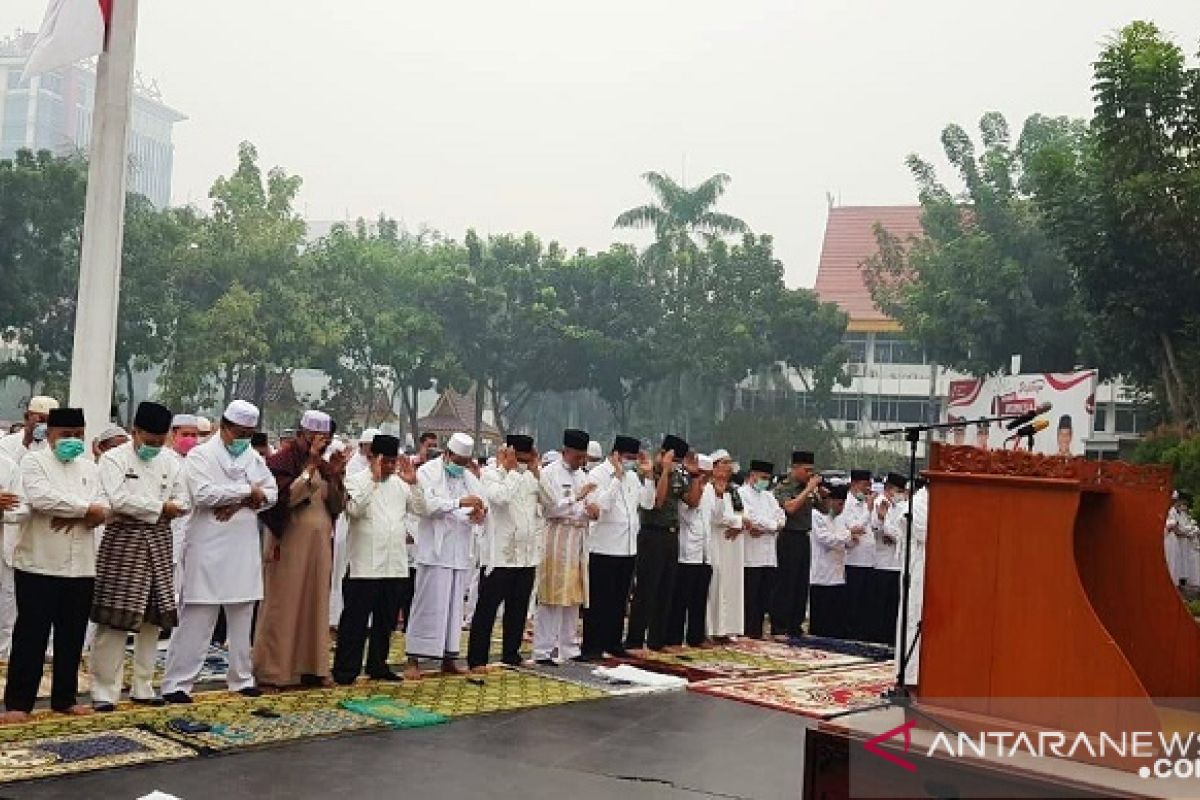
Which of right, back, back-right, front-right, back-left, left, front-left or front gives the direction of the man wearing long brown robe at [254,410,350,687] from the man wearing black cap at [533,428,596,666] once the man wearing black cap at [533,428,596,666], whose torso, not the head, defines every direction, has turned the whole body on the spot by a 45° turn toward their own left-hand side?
back-right

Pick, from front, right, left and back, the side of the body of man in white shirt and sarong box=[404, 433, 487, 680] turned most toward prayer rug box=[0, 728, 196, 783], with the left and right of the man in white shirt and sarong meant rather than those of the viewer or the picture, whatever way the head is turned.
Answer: right

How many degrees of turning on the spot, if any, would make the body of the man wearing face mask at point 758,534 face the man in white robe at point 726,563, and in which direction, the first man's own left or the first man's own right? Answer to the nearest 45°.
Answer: approximately 90° to the first man's own right

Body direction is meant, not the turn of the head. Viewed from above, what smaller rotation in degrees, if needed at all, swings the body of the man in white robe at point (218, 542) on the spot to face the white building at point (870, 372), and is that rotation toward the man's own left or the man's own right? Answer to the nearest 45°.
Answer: approximately 90° to the man's own left

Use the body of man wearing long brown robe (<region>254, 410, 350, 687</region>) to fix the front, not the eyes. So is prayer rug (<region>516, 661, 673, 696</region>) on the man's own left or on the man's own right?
on the man's own left

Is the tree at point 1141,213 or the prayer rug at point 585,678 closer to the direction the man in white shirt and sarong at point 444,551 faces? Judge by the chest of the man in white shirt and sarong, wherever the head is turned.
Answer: the prayer rug

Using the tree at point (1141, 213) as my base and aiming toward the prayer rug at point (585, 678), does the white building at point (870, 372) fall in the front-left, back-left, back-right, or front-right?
back-right

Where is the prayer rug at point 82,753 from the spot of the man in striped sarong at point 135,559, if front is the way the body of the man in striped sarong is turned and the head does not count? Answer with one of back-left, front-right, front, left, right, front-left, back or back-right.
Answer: front-right

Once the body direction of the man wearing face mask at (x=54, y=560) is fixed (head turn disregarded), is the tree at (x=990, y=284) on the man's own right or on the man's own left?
on the man's own left

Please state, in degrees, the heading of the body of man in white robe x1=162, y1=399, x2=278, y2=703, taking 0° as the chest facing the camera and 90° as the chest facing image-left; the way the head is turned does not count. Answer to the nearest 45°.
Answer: approximately 315°
